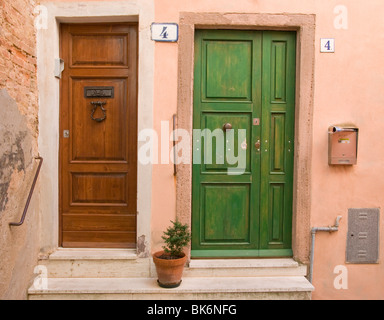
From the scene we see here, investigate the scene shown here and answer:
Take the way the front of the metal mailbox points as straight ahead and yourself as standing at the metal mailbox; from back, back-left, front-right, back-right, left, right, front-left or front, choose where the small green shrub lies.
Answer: front-right

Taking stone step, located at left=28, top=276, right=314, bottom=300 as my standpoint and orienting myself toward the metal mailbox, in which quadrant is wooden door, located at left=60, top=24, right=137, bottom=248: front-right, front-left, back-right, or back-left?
back-left

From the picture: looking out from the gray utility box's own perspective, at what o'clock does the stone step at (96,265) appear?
The stone step is roughly at 2 o'clock from the gray utility box.

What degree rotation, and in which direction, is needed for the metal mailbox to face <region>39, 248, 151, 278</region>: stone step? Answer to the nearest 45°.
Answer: approximately 45° to its right

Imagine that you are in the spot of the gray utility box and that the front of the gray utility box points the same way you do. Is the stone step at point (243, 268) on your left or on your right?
on your right

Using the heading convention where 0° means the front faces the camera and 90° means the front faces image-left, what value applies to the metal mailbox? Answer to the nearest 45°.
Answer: approximately 0°

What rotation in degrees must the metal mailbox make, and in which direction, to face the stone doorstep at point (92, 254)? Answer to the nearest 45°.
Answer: approximately 45° to its right

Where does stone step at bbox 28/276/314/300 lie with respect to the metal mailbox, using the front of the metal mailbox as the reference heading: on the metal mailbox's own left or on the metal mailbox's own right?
on the metal mailbox's own right

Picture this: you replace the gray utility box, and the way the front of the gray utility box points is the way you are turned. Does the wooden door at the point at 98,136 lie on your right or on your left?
on your right
